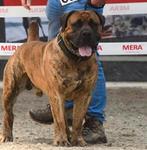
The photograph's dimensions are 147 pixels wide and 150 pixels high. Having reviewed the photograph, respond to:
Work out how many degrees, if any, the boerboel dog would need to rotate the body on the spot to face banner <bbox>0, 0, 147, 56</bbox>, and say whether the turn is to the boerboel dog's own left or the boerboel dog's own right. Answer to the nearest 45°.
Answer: approximately 135° to the boerboel dog's own left

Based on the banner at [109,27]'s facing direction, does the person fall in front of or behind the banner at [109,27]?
in front

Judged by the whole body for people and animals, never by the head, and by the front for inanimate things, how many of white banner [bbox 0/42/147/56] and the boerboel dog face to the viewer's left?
0

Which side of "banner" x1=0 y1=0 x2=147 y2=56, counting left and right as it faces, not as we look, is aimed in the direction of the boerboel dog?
front

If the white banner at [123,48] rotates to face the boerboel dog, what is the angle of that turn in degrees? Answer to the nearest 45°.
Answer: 0° — it already faces it

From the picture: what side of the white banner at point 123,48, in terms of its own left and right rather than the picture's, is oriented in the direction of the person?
front
